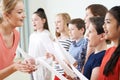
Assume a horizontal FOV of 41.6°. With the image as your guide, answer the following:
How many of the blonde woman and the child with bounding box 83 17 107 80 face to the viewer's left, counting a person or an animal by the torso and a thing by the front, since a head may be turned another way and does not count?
1

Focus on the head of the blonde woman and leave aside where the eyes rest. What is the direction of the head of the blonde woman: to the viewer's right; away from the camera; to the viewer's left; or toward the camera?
to the viewer's right

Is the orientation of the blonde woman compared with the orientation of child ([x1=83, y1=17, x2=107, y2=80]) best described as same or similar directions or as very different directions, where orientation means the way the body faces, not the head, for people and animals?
very different directions

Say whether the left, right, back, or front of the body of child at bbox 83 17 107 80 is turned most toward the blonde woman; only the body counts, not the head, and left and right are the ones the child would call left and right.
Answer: front

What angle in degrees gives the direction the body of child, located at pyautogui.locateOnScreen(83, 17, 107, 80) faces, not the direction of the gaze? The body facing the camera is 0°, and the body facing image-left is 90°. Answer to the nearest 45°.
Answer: approximately 90°

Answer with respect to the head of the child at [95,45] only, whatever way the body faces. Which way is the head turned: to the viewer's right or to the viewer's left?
to the viewer's left

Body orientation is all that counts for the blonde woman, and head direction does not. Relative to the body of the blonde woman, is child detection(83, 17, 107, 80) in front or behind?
in front

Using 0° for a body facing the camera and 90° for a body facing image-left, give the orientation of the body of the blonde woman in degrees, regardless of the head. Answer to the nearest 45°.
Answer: approximately 315°

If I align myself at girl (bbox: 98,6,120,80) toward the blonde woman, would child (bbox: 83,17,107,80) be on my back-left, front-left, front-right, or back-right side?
front-right
